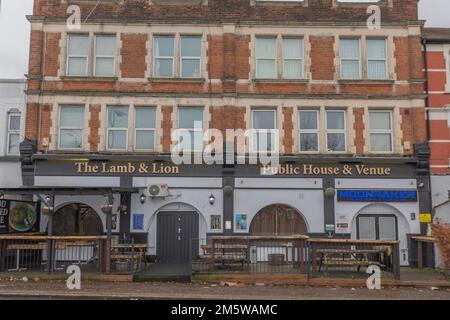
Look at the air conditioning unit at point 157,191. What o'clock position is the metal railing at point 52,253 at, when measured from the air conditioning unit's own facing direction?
The metal railing is roughly at 2 o'clock from the air conditioning unit.

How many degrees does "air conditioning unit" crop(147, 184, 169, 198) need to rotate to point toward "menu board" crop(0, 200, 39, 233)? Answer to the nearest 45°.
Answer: approximately 90° to its right

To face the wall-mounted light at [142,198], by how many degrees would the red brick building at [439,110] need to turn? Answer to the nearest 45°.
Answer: approximately 45° to its right

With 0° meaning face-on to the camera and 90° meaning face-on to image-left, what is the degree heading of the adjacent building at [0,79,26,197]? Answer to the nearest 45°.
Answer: approximately 0°

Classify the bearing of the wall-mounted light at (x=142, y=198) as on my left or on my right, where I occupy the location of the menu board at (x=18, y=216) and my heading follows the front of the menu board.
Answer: on my left

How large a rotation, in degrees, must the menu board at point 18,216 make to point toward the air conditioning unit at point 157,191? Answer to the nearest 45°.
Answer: approximately 90° to its left

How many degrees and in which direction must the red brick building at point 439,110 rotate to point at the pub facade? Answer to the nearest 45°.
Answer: approximately 45° to its right

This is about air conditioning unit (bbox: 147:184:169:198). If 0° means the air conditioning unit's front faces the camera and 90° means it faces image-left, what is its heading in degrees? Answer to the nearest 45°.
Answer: approximately 0°

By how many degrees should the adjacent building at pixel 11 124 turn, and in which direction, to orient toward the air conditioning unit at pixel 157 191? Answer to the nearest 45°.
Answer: approximately 45° to its left
